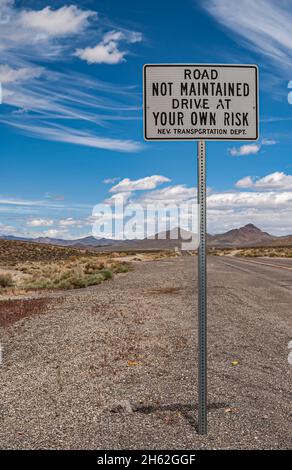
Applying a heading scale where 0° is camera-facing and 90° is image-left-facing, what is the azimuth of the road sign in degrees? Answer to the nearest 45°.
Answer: approximately 0°

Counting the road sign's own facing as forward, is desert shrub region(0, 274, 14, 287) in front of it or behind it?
behind

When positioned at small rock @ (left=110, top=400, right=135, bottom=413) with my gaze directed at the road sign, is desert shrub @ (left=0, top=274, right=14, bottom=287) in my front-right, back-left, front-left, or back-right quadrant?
back-left

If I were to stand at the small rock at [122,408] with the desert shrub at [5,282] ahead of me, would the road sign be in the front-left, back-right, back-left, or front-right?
back-right
